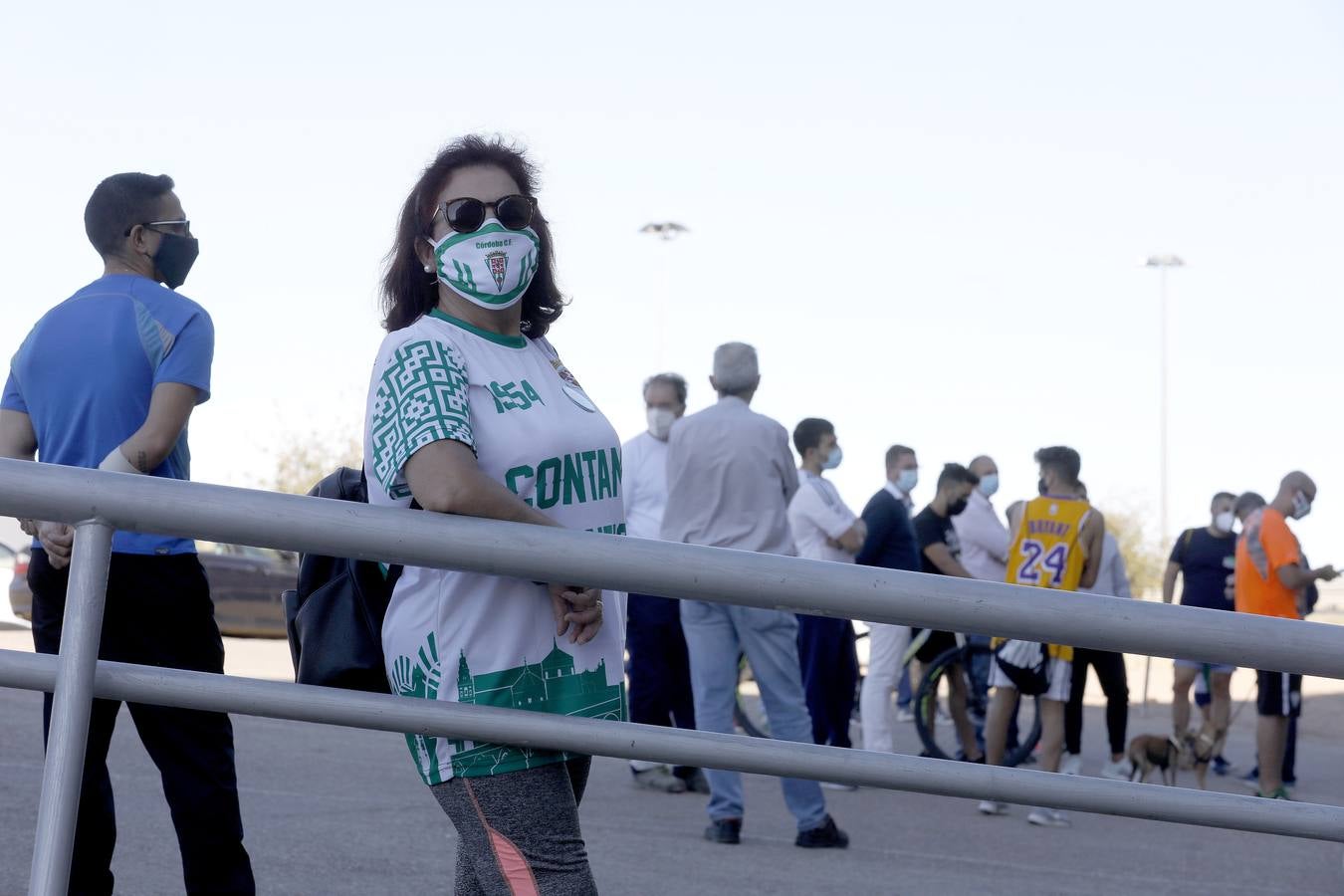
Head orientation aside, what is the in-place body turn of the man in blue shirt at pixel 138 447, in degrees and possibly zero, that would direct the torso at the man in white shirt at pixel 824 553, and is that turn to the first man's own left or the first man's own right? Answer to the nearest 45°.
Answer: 0° — they already face them

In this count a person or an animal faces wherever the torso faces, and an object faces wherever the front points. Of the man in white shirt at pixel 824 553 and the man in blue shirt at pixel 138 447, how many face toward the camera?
0

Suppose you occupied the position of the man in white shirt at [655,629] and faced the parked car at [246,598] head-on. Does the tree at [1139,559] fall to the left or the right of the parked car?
right

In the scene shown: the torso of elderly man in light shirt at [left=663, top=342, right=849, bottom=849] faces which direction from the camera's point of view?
away from the camera

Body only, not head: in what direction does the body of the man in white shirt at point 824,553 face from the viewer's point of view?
to the viewer's right

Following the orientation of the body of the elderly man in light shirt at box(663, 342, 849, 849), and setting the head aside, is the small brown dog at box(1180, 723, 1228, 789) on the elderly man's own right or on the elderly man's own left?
on the elderly man's own right

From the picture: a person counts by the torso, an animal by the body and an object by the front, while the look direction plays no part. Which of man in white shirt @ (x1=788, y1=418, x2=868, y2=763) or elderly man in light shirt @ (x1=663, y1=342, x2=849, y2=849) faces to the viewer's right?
the man in white shirt
